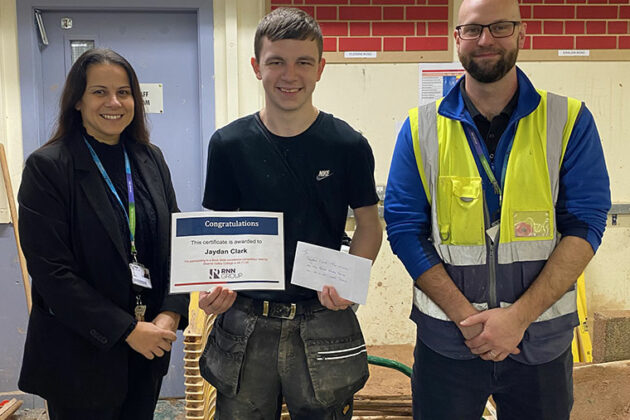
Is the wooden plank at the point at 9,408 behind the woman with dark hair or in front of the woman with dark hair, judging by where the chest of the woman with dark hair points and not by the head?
behind

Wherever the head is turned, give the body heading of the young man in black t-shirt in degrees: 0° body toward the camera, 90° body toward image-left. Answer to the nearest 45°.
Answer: approximately 0°

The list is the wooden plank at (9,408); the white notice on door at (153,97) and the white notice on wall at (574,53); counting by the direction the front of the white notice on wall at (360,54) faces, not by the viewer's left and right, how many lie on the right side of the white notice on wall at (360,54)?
2

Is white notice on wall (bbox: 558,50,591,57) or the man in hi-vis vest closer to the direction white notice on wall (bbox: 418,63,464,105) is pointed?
the man in hi-vis vest

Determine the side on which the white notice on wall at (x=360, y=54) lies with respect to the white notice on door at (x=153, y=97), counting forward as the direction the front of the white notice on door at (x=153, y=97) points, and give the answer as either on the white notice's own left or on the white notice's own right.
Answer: on the white notice's own left

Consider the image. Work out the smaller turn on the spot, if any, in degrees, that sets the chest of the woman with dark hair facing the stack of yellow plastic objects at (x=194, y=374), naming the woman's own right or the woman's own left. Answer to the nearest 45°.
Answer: approximately 90° to the woman's own left
